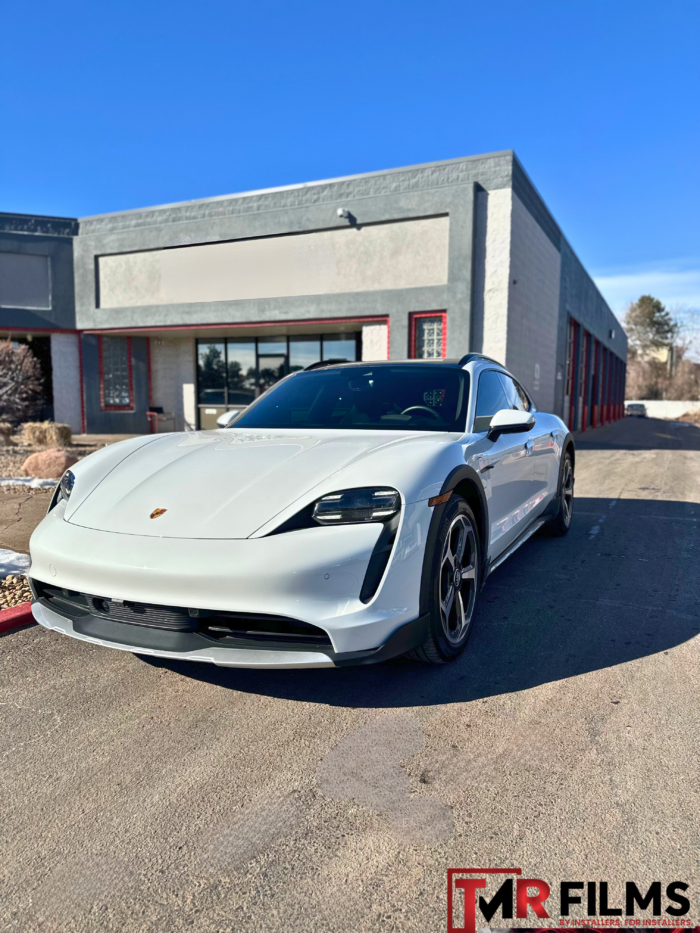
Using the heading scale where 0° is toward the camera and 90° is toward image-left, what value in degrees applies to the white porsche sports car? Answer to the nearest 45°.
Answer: approximately 45°

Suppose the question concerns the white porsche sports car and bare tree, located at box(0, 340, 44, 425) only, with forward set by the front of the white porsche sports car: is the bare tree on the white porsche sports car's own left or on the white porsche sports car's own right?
on the white porsche sports car's own right

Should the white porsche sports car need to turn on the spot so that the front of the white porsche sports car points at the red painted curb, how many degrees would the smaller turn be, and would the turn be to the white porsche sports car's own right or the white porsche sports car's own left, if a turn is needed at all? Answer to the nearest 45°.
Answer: approximately 90° to the white porsche sports car's own right

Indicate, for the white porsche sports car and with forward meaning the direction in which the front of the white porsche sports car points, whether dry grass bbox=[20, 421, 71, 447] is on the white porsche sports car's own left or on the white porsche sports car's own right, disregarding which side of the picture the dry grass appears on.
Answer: on the white porsche sports car's own right

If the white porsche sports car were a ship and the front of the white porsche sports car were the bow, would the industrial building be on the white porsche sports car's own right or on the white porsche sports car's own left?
on the white porsche sports car's own right

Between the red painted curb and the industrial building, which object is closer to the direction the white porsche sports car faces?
the red painted curb

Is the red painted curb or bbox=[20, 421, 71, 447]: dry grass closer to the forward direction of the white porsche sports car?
the red painted curb
